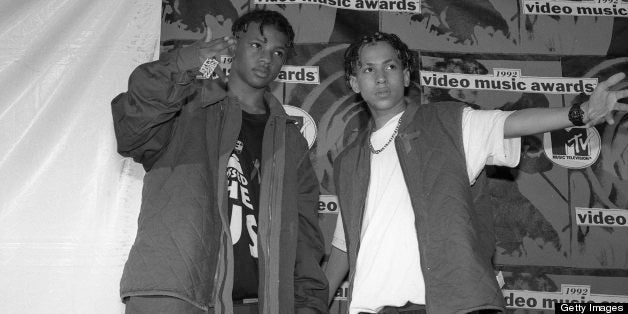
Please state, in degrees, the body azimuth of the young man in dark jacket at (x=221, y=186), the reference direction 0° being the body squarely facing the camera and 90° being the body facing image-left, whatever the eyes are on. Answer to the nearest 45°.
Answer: approximately 315°

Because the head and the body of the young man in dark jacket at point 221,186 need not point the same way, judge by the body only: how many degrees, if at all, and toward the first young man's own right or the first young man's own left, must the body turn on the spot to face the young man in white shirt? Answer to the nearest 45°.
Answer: approximately 45° to the first young man's own left

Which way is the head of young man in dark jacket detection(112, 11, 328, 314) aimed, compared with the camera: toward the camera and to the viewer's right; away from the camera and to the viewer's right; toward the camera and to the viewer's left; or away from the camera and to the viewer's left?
toward the camera and to the viewer's right
